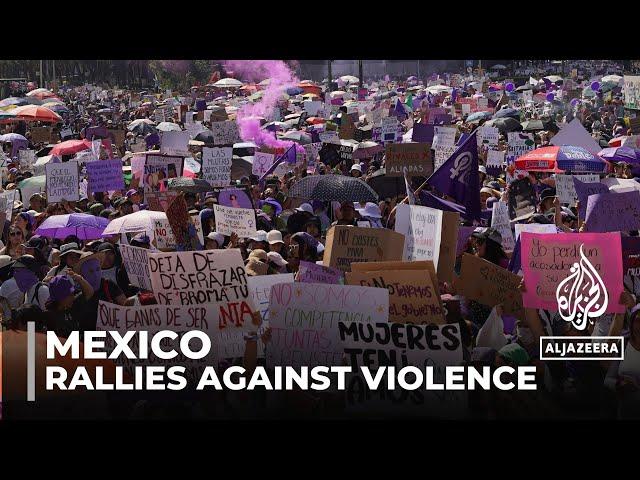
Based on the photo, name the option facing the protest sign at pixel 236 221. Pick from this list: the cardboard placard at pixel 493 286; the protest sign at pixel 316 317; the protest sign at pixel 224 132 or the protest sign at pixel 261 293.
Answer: the protest sign at pixel 224 132

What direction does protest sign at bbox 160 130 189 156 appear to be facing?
toward the camera

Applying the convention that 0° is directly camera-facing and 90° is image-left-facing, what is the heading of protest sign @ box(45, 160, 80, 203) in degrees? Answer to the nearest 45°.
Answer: approximately 0°

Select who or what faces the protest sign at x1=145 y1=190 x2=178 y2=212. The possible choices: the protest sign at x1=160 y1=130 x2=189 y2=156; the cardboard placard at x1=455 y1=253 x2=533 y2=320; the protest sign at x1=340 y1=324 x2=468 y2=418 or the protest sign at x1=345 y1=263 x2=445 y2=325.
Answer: the protest sign at x1=160 y1=130 x2=189 y2=156

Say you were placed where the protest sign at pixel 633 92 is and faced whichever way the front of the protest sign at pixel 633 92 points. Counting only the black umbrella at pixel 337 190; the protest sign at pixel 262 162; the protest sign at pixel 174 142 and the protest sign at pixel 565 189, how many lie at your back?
0

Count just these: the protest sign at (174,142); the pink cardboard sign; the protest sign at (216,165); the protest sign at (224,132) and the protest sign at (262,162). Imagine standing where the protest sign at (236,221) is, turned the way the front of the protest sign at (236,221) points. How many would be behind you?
4

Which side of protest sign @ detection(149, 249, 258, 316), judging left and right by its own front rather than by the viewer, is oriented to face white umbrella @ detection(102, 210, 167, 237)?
back

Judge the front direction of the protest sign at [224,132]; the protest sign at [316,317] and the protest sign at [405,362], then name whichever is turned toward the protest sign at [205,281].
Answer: the protest sign at [224,132]

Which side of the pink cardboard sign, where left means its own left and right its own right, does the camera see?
front

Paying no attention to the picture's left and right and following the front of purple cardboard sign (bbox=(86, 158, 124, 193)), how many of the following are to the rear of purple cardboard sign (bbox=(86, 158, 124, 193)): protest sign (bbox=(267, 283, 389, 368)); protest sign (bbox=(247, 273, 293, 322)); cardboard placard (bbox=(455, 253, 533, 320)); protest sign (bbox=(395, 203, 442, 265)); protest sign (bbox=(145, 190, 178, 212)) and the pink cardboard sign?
0

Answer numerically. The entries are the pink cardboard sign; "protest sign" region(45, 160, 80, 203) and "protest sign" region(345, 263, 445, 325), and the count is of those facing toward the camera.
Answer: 3

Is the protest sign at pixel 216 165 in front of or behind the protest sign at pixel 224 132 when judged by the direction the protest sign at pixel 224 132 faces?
in front

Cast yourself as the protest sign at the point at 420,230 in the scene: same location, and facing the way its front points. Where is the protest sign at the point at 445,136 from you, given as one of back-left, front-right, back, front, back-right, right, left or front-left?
back

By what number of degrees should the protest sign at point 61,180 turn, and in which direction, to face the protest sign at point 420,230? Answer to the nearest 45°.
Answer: approximately 45° to its left

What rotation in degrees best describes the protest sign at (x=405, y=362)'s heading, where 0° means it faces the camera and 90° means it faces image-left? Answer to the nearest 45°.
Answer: approximately 0°

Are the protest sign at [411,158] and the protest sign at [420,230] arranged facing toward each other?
no

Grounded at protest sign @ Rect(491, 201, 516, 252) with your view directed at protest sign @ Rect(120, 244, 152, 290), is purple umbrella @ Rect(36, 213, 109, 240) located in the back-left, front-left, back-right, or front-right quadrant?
front-right

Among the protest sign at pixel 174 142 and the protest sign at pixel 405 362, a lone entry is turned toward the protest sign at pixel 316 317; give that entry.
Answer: the protest sign at pixel 174 142

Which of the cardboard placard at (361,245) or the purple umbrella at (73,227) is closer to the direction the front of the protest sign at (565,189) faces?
the cardboard placard

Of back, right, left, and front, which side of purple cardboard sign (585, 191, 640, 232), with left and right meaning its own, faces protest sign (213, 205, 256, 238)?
right

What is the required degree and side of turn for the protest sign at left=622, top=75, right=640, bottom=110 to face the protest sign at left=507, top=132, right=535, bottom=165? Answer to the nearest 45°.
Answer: approximately 45° to its right

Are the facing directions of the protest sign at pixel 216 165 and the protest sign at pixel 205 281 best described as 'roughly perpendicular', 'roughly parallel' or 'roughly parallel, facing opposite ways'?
roughly parallel
